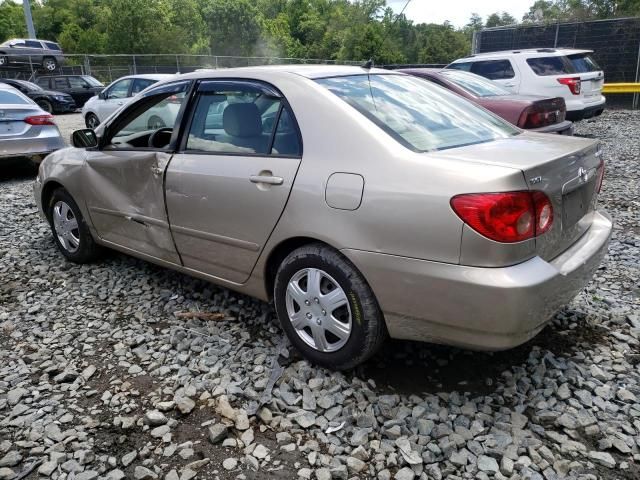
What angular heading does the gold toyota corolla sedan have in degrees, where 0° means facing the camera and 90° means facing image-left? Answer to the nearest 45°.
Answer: approximately 135°

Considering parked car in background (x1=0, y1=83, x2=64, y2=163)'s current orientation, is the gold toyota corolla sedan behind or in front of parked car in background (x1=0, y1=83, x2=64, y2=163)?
behind

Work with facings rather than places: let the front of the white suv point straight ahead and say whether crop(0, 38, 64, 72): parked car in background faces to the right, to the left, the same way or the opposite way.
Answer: to the left

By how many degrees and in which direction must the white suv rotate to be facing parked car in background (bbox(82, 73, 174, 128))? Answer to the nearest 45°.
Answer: approximately 45° to its left

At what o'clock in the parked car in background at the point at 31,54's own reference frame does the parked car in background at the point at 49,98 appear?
the parked car in background at the point at 49,98 is roughly at 9 o'clock from the parked car in background at the point at 31,54.

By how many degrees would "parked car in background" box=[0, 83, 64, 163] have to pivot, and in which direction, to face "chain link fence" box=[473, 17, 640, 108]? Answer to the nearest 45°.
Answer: approximately 135° to its right

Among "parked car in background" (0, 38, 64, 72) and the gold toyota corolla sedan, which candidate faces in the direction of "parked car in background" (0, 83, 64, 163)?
the gold toyota corolla sedan

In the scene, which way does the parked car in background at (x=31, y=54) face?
to the viewer's left

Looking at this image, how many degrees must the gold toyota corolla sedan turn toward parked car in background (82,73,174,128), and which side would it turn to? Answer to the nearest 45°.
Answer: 0° — it already faces it

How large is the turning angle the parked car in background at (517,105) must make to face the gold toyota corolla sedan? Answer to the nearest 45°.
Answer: approximately 135° to its left

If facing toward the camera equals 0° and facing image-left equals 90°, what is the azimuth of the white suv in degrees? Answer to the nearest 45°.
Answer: approximately 135°
